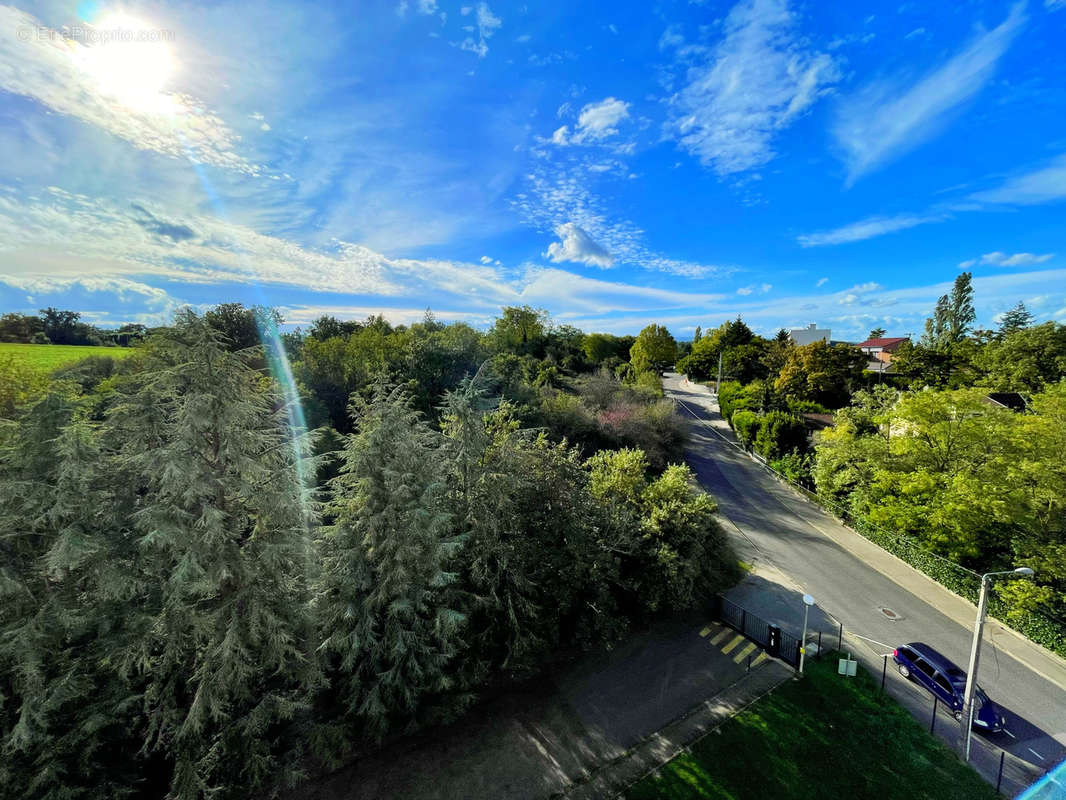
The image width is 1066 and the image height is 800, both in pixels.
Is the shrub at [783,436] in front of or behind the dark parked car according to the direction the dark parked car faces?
behind

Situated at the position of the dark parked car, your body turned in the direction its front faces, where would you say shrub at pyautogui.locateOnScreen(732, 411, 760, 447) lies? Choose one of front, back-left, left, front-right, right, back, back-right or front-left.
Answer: back

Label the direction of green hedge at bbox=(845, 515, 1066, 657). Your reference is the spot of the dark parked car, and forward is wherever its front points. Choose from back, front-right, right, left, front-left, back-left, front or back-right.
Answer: back-left

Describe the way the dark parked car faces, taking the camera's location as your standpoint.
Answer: facing the viewer and to the right of the viewer

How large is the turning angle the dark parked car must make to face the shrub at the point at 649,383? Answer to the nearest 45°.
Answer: approximately 180°

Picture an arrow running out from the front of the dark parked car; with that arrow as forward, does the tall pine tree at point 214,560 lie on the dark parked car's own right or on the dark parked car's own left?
on the dark parked car's own right

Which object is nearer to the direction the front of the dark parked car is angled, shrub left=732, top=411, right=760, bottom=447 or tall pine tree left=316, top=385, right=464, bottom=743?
the tall pine tree

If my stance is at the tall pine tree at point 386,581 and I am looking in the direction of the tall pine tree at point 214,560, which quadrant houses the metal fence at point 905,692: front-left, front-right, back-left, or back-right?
back-left

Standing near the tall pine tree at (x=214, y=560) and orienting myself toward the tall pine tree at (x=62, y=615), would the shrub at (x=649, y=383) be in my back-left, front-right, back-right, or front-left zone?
back-right

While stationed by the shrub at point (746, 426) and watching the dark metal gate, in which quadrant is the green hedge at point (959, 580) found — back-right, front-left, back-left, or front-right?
front-left
